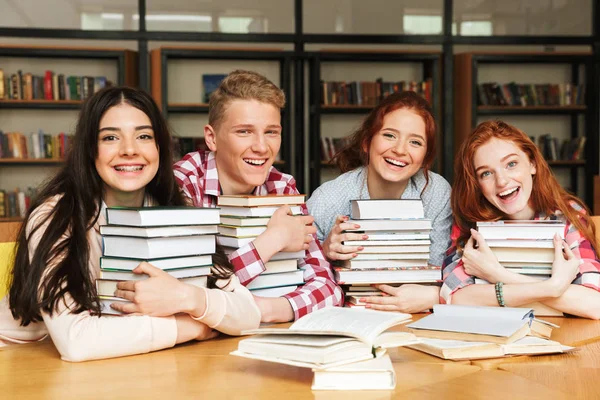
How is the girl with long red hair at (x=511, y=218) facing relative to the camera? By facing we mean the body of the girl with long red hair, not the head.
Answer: toward the camera

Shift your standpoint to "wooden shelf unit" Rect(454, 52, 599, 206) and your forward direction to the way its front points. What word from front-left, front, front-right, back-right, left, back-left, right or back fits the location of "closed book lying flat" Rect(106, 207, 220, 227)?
front

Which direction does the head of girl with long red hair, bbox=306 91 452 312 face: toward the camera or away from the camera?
toward the camera

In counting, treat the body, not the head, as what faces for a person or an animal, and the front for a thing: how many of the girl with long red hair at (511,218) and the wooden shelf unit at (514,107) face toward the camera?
2

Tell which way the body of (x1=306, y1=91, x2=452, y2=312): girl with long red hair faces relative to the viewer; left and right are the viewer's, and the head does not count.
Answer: facing the viewer

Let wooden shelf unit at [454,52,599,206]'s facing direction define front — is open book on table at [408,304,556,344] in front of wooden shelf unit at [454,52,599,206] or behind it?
in front

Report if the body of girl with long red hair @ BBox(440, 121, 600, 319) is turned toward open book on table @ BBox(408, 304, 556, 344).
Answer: yes

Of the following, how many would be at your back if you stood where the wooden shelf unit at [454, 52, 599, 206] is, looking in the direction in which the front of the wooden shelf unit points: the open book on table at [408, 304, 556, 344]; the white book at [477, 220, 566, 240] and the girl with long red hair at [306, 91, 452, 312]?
0

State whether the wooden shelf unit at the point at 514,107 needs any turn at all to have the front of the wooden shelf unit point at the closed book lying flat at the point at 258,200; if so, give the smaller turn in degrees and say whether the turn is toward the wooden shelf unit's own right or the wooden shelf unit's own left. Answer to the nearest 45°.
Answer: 0° — it already faces it

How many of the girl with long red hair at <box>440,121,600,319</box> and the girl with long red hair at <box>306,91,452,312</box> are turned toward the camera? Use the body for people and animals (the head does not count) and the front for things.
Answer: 2

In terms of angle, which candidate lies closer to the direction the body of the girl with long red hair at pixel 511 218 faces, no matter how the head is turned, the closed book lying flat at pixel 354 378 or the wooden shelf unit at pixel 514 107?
the closed book lying flat

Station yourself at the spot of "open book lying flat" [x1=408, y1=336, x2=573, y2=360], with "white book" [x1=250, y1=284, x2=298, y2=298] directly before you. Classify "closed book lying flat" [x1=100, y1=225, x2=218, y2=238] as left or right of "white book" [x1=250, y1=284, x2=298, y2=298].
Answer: left

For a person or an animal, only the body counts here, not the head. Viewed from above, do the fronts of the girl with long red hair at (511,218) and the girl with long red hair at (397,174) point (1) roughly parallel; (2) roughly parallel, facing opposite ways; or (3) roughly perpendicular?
roughly parallel

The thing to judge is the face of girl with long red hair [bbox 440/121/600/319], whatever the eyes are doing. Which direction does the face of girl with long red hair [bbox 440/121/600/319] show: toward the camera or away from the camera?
toward the camera

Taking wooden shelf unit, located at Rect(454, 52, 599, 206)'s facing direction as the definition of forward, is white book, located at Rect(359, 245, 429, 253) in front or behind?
in front

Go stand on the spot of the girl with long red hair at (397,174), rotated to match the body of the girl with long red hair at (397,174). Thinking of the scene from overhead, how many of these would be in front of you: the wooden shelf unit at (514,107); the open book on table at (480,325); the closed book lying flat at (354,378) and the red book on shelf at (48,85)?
2

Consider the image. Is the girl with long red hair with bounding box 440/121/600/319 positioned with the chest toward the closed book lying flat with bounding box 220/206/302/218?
no

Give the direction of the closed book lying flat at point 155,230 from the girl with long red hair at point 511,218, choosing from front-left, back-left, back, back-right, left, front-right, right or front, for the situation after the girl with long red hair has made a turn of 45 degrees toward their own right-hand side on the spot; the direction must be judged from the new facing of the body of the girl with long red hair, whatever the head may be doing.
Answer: front
